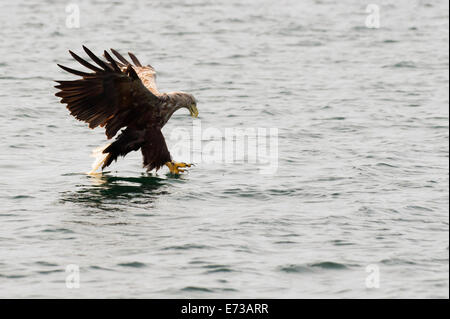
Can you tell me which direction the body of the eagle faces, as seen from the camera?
to the viewer's right
